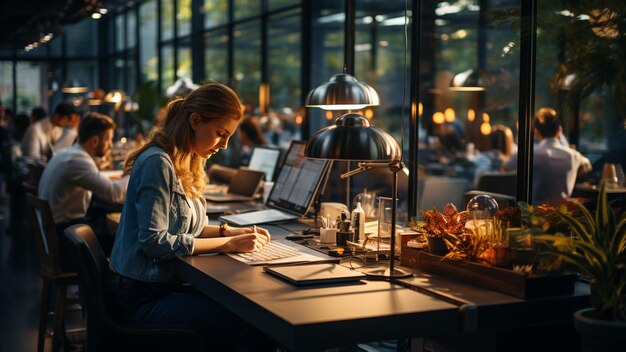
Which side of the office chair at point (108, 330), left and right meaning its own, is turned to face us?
right

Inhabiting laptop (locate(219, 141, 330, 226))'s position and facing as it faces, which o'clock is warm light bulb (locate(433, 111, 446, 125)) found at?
The warm light bulb is roughly at 5 o'clock from the laptop.

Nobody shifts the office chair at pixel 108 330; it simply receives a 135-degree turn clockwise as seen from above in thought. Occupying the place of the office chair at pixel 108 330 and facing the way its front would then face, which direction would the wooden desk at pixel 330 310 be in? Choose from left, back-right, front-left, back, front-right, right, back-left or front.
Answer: left

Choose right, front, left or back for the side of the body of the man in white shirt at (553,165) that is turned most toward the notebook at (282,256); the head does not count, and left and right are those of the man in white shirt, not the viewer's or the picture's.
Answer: back

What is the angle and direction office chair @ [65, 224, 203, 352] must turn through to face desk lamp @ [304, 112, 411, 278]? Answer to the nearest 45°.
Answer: approximately 45° to its right

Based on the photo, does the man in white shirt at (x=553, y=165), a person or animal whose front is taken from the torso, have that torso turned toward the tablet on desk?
no

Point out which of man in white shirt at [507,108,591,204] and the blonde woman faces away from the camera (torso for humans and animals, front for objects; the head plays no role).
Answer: the man in white shirt

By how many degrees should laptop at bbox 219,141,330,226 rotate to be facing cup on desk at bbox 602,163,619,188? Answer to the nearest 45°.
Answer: approximately 135° to its left

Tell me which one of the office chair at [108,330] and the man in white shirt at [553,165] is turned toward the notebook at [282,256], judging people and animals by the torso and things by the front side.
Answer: the office chair

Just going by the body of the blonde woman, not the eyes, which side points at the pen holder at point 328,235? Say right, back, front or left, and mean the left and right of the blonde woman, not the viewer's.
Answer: front

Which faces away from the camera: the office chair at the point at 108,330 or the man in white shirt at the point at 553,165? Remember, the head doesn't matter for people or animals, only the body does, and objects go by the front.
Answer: the man in white shirt

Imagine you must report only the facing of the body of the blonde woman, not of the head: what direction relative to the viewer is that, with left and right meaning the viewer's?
facing to the right of the viewer
